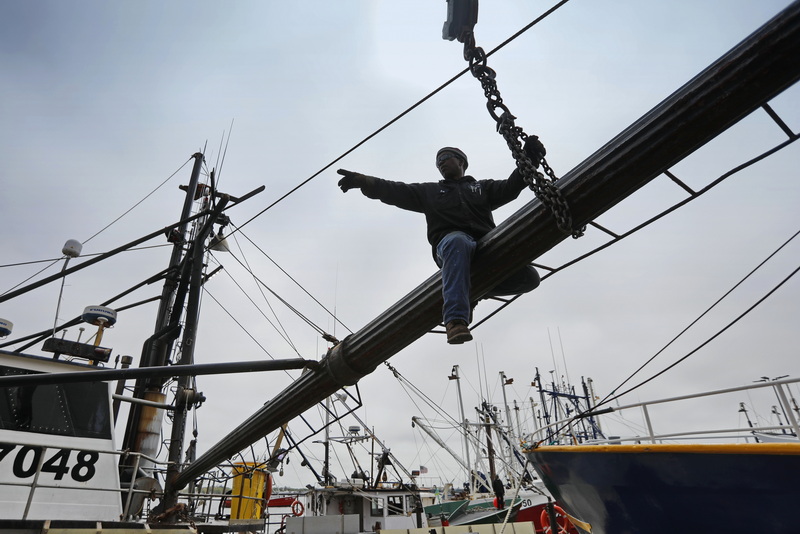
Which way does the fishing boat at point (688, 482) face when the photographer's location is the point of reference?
facing to the left of the viewer
